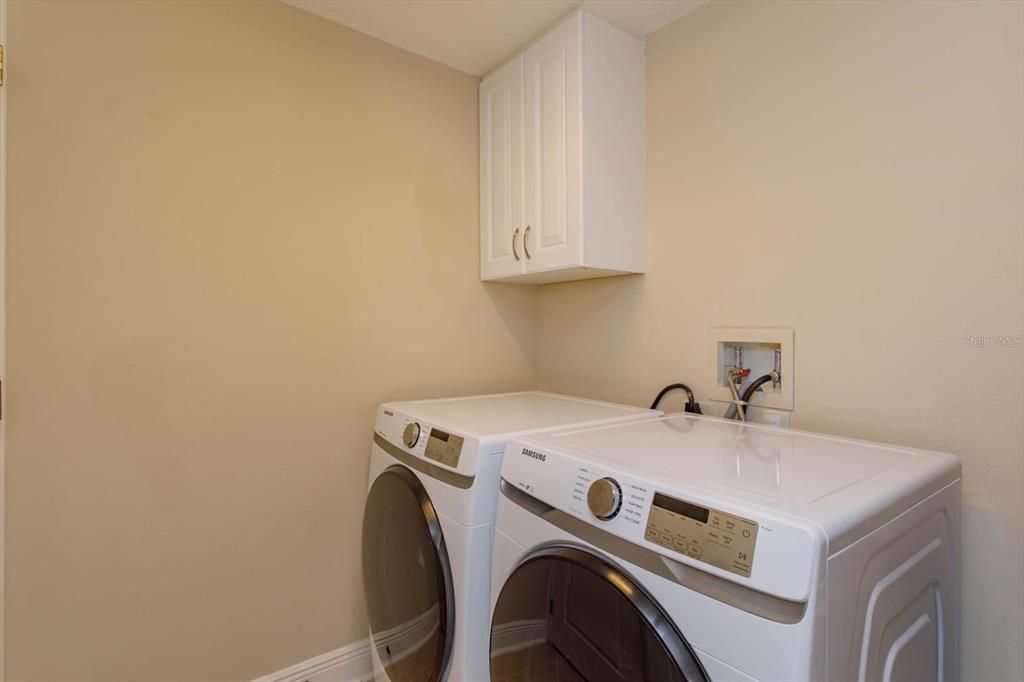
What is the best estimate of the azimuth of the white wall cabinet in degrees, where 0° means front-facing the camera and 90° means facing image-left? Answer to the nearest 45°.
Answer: approximately 45°

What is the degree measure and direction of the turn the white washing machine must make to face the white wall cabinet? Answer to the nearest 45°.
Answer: approximately 90° to its right

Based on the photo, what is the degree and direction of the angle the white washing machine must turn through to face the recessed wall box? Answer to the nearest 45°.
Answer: approximately 135° to its right

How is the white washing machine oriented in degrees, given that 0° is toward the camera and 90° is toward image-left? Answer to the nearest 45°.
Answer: approximately 45°

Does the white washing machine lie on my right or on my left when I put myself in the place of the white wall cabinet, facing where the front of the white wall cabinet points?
on my left

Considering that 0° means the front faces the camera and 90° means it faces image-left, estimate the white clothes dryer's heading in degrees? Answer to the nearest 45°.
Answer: approximately 45°

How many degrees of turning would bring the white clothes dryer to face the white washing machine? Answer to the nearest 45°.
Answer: approximately 90° to its left
